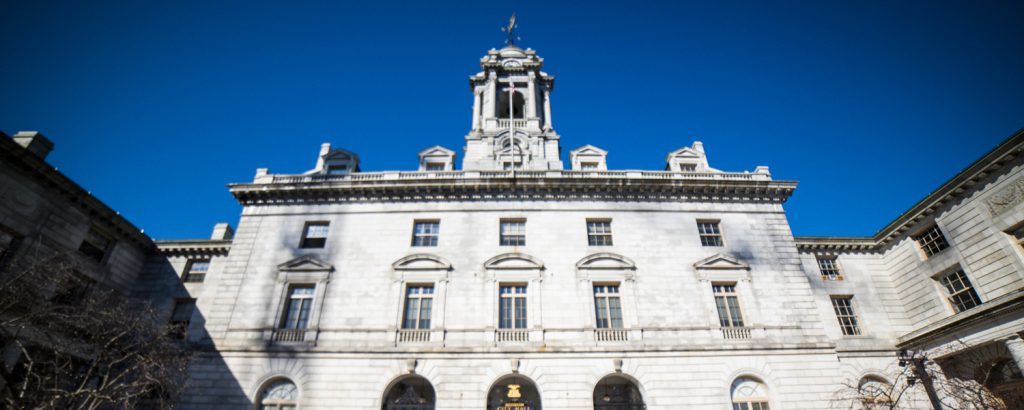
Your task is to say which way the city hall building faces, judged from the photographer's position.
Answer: facing the viewer

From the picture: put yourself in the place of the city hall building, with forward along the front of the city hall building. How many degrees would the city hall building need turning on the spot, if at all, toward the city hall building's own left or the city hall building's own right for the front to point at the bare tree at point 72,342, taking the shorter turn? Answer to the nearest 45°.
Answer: approximately 90° to the city hall building's own right
